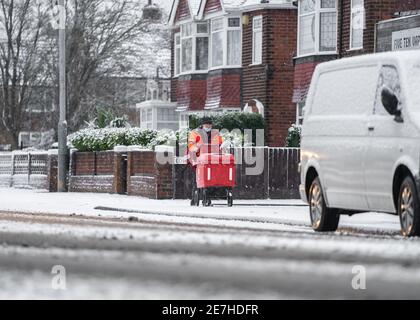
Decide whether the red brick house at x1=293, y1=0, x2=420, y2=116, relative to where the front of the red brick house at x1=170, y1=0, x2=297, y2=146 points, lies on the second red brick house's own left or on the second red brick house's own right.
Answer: on the second red brick house's own left

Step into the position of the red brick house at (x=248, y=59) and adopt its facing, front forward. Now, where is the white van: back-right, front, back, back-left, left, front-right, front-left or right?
front-left

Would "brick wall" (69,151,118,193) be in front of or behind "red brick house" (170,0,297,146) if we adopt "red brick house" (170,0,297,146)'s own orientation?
in front

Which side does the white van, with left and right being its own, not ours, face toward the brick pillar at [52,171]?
back

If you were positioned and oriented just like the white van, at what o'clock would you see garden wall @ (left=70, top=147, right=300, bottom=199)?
The garden wall is roughly at 7 o'clock from the white van.

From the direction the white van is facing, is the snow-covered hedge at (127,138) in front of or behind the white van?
behind

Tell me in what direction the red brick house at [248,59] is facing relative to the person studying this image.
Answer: facing the viewer and to the left of the viewer

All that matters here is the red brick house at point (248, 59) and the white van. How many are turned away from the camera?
0

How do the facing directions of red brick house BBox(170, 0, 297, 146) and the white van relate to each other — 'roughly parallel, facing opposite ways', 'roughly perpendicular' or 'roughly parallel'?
roughly perpendicular
